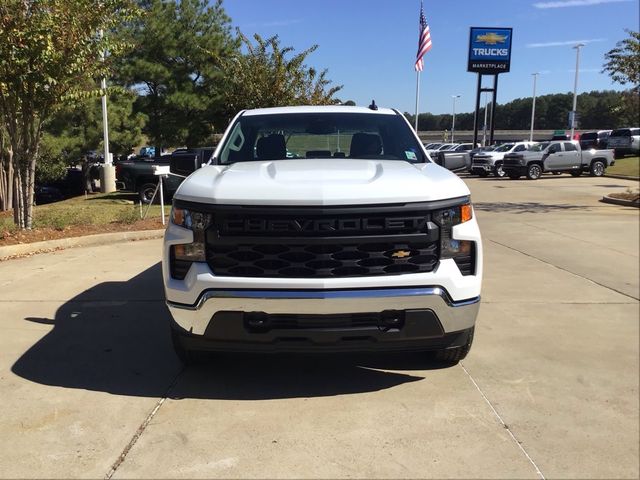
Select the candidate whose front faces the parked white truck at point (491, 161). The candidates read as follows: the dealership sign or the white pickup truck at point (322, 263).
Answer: the dealership sign

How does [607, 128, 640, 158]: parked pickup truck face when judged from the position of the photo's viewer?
facing the viewer and to the left of the viewer

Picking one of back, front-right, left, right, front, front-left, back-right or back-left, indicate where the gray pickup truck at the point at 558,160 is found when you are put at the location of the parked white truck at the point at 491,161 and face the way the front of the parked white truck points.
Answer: left

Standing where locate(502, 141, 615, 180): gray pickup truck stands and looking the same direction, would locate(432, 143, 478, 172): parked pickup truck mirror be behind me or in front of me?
in front

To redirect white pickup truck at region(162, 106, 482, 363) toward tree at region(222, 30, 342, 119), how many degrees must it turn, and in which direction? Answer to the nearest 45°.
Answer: approximately 180°

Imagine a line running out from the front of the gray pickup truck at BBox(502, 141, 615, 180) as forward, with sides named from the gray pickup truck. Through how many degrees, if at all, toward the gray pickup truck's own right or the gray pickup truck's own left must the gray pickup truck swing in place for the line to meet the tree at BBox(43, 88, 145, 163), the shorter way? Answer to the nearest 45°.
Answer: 0° — it already faces it

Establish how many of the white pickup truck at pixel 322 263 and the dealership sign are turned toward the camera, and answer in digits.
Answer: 2

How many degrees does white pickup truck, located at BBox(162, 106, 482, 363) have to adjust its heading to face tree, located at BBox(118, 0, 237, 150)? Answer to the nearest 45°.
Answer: approximately 180°

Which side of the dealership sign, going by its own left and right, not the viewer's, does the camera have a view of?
front

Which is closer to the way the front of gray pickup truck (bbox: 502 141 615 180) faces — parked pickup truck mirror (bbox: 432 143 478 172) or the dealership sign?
the parked pickup truck mirror

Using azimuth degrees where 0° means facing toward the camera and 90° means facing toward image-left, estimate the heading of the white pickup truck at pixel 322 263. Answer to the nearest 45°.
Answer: approximately 0°

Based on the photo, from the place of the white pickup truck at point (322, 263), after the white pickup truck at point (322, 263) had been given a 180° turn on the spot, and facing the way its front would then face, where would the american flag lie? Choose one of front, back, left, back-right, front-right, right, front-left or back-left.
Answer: front
